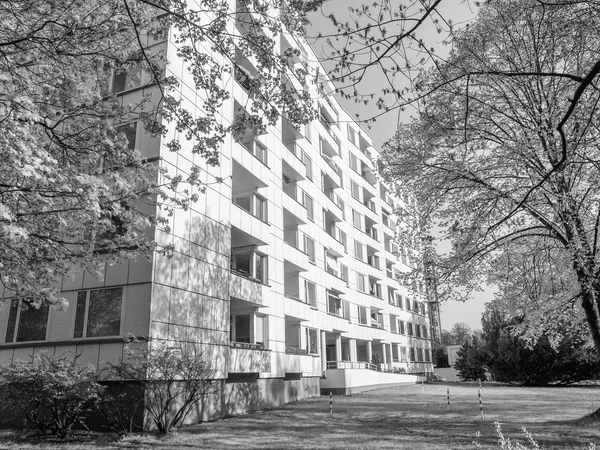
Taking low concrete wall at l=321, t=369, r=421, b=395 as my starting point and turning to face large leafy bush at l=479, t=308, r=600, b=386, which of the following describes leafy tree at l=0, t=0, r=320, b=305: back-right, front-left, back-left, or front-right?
back-right

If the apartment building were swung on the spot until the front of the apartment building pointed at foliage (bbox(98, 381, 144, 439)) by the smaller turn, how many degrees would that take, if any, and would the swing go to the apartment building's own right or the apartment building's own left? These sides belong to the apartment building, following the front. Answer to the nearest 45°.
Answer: approximately 90° to the apartment building's own right

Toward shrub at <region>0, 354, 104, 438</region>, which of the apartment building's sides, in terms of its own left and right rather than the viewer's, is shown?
right

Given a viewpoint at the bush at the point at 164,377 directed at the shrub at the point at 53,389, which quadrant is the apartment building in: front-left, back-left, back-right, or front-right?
back-right

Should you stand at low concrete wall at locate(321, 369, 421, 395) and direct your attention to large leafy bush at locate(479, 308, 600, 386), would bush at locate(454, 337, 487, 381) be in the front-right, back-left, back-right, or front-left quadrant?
front-left

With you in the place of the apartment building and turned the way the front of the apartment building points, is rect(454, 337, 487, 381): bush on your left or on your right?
on your left

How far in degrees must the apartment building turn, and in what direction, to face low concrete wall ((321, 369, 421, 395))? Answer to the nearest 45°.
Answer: approximately 90° to its left

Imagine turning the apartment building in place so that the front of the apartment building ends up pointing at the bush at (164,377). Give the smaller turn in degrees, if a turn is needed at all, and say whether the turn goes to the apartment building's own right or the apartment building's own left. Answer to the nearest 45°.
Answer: approximately 90° to the apartment building's own right

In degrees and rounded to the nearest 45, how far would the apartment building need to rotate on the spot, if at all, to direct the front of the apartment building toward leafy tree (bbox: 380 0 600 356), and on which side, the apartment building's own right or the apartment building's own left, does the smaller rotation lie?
0° — it already faces it

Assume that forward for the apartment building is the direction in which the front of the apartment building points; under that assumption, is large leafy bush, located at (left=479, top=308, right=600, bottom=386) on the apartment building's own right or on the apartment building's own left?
on the apartment building's own left
